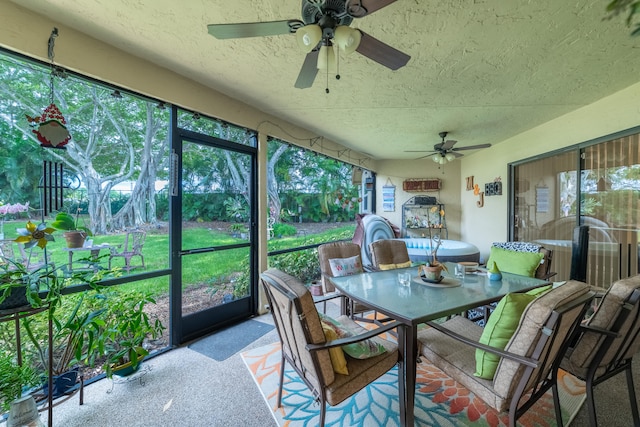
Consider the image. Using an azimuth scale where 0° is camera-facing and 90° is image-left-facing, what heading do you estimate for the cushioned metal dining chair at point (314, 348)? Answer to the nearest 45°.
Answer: approximately 225°

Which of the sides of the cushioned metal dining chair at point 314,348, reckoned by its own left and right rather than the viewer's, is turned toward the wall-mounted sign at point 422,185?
front

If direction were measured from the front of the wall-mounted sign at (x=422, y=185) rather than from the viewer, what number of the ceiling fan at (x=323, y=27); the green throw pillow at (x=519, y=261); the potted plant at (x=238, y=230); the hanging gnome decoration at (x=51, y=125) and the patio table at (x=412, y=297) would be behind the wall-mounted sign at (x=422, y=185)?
0

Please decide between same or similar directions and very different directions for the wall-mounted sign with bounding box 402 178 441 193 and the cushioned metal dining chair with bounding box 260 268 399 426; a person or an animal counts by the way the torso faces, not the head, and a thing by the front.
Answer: very different directions

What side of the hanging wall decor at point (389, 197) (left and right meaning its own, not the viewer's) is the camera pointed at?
front

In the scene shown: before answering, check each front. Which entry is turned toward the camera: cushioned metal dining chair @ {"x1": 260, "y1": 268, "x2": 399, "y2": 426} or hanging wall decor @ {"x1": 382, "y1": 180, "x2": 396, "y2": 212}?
the hanging wall decor

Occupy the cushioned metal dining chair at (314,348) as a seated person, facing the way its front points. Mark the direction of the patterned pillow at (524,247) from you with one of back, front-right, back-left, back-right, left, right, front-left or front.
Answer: front

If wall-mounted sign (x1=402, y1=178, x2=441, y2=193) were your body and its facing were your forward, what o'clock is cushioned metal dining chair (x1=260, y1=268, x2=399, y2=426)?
The cushioned metal dining chair is roughly at 12 o'clock from the wall-mounted sign.

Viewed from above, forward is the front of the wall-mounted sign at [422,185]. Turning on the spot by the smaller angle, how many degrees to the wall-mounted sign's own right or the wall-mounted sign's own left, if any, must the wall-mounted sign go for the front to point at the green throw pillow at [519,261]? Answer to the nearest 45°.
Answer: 0° — it already faces it

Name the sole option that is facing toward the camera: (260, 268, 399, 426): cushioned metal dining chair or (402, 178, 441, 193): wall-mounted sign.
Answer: the wall-mounted sign

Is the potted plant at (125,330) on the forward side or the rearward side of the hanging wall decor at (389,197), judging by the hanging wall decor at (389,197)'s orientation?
on the forward side

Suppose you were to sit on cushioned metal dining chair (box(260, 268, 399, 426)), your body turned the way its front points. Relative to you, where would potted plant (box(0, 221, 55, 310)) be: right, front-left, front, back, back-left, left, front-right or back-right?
back-left

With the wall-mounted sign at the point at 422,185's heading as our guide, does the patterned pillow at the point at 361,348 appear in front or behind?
in front

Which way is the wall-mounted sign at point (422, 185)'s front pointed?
toward the camera

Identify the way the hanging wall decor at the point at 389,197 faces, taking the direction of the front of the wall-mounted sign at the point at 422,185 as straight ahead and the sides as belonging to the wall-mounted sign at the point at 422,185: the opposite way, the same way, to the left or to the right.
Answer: the same way

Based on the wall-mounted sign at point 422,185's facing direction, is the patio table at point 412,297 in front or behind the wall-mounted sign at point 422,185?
in front

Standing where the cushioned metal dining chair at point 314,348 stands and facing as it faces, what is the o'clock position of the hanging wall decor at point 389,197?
The hanging wall decor is roughly at 11 o'clock from the cushioned metal dining chair.

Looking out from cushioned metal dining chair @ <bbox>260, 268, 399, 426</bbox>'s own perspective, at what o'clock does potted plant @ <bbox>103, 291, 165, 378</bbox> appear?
The potted plant is roughly at 8 o'clock from the cushioned metal dining chair.
